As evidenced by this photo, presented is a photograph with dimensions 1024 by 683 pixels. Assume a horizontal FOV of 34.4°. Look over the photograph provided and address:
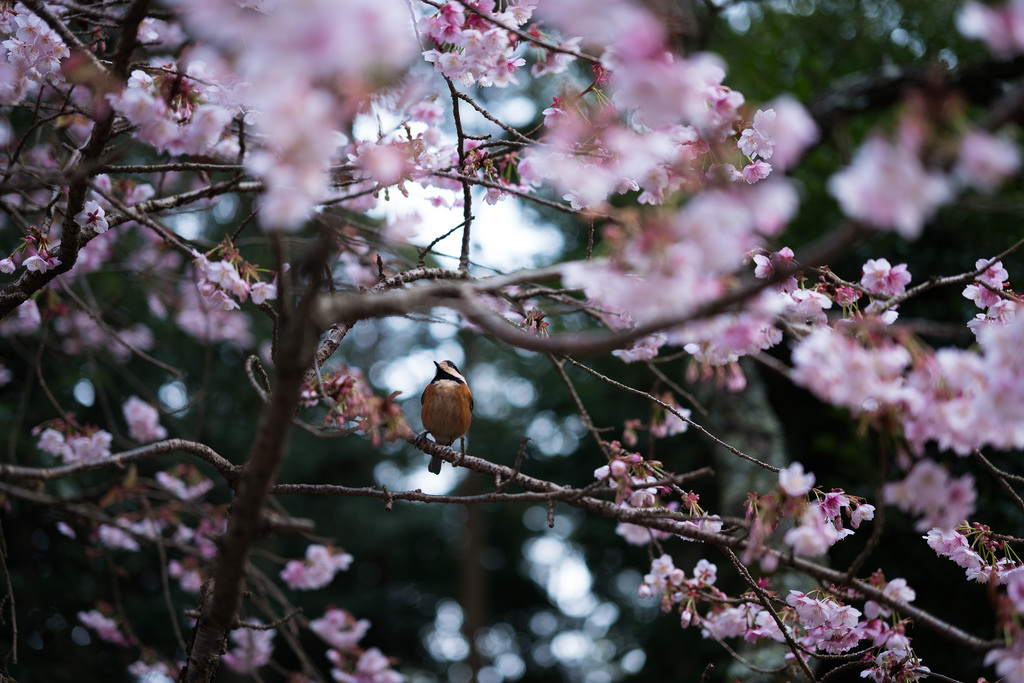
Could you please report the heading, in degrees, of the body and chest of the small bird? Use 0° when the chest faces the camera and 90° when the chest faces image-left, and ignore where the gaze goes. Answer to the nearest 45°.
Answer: approximately 0°
